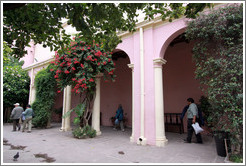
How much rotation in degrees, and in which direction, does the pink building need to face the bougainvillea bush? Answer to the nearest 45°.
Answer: approximately 45° to its right

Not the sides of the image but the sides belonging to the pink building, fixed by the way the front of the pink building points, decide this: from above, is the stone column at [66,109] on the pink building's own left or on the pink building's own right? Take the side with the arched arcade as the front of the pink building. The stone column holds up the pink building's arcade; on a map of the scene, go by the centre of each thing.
on the pink building's own right

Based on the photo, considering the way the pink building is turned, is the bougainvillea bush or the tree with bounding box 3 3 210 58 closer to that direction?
the tree

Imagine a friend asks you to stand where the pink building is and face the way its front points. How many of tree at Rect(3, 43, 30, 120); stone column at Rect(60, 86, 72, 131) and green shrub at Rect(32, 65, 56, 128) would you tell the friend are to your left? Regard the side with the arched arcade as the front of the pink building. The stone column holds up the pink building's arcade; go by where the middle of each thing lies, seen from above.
0

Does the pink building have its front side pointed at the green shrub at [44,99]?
no

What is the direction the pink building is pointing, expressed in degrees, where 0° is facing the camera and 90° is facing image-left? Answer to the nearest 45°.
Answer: approximately 45°

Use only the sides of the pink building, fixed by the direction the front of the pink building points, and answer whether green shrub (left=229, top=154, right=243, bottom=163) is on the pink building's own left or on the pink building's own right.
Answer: on the pink building's own left

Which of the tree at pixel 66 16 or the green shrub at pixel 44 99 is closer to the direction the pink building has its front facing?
the tree

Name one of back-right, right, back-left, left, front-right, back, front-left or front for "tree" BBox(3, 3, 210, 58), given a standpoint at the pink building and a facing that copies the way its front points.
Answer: front

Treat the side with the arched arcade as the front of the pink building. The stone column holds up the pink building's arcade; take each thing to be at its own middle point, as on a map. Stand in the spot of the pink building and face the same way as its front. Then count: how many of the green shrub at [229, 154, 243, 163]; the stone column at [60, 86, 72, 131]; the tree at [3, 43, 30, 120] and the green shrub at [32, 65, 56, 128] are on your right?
3
